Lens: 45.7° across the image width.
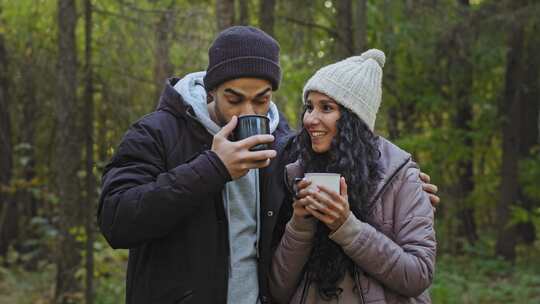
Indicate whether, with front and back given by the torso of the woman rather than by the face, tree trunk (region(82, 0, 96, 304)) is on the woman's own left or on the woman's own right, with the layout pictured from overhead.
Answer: on the woman's own right

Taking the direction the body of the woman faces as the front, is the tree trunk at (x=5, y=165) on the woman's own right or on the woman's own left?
on the woman's own right

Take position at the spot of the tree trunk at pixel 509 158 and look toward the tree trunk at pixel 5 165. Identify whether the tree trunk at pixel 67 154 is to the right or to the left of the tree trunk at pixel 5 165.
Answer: left

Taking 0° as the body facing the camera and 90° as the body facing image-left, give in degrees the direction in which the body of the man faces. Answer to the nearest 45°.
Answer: approximately 315°

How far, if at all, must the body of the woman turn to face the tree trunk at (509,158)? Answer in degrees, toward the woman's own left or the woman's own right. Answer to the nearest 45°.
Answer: approximately 135° to the woman's own right

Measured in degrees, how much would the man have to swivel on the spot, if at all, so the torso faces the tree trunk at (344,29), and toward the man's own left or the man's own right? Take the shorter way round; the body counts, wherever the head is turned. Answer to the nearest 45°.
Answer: approximately 135° to the man's own left

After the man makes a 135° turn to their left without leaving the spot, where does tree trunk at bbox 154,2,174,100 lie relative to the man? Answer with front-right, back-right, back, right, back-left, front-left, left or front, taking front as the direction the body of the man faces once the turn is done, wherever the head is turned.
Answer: front

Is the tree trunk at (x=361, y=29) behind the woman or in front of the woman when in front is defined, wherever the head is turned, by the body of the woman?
behind

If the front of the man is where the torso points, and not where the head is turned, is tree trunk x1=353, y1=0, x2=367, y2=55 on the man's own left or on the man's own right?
on the man's own left
